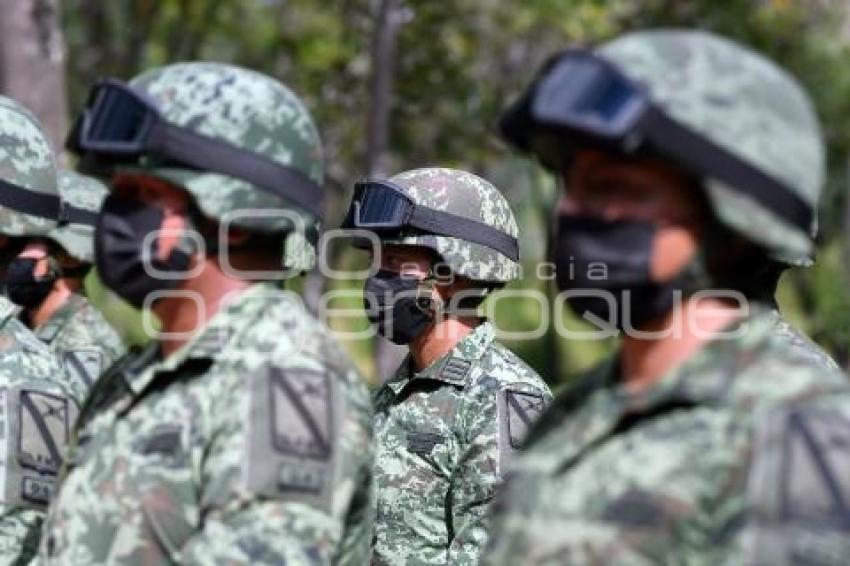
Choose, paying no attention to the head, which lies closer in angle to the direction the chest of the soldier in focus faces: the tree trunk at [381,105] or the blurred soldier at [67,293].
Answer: the blurred soldier

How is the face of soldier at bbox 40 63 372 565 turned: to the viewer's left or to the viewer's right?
to the viewer's left

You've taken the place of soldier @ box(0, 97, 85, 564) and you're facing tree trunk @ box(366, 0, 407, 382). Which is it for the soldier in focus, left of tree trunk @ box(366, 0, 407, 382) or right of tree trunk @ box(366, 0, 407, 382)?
right

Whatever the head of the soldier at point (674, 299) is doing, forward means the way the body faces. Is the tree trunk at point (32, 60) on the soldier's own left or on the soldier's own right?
on the soldier's own right

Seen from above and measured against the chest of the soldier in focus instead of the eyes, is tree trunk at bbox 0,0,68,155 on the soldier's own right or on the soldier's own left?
on the soldier's own right

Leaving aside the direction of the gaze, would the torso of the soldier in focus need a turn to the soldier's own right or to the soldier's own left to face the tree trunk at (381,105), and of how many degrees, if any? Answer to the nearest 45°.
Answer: approximately 135° to the soldier's own right
